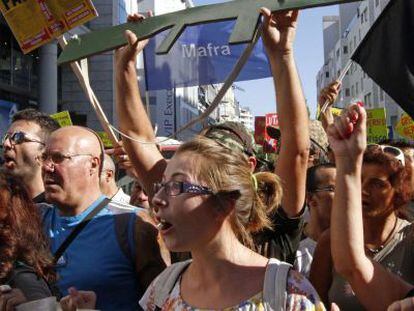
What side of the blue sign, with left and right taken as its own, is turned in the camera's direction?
front

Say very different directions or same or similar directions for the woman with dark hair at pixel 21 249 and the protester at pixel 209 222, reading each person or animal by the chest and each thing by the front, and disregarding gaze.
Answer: same or similar directions

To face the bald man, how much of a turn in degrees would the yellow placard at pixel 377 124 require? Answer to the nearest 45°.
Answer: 0° — it already faces them

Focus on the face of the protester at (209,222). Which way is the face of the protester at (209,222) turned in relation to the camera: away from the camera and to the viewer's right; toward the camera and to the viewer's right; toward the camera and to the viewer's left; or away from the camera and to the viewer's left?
toward the camera and to the viewer's left

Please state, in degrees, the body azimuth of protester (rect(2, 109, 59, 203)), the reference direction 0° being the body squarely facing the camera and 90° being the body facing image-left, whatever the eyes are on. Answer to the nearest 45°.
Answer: approximately 45°

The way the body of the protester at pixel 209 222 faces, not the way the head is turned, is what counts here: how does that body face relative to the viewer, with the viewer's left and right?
facing the viewer and to the left of the viewer

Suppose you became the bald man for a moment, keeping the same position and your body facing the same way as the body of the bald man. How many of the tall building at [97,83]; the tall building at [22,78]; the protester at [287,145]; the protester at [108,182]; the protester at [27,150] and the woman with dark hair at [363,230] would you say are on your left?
2

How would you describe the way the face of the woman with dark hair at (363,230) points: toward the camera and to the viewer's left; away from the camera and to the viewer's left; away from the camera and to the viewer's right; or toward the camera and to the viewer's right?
toward the camera and to the viewer's left

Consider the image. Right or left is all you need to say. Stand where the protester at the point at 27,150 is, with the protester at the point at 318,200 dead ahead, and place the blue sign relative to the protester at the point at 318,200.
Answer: left

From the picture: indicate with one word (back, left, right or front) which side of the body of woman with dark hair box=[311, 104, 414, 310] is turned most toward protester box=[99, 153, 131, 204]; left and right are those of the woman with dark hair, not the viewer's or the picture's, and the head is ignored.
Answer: right
